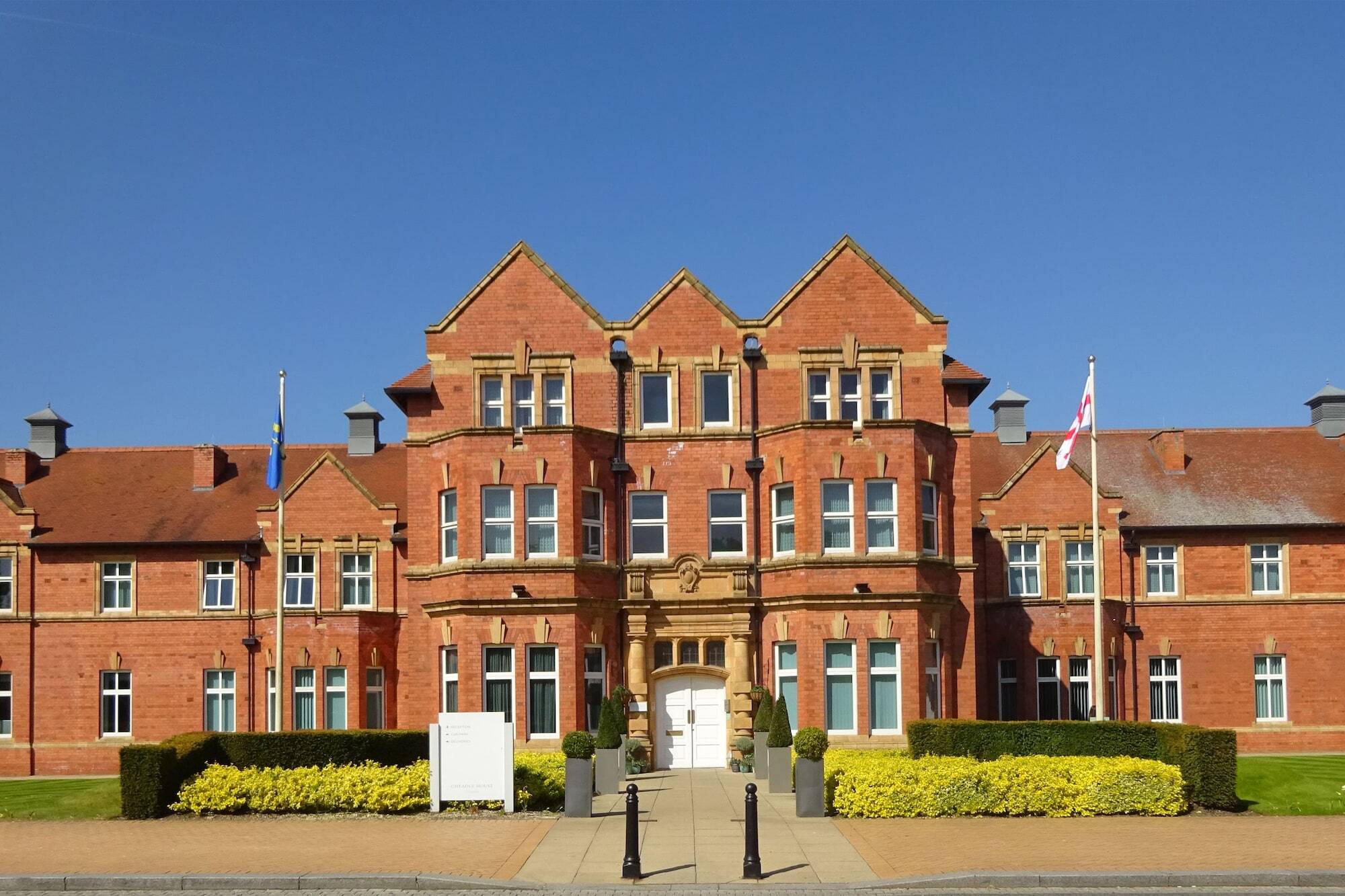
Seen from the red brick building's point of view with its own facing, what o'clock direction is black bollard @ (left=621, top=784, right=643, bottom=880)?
The black bollard is roughly at 12 o'clock from the red brick building.

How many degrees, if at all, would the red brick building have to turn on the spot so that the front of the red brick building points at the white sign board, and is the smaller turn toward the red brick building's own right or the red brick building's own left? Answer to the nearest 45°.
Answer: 0° — it already faces it

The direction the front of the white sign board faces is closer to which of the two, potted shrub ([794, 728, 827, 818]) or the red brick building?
the potted shrub

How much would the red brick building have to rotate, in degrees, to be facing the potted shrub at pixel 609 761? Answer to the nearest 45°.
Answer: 0° — it already faces it

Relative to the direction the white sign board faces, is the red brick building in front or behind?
behind

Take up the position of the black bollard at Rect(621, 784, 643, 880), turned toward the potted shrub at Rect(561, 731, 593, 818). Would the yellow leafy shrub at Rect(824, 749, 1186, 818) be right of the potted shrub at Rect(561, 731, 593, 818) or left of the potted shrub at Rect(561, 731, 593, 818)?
right

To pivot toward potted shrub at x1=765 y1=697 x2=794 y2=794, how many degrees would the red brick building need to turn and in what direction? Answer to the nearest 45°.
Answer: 0° — it already faces it

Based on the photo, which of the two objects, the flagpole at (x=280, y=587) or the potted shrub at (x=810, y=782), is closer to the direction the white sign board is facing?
the potted shrub

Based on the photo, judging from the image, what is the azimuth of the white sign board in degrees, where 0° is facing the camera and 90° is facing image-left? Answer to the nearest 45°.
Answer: approximately 0°

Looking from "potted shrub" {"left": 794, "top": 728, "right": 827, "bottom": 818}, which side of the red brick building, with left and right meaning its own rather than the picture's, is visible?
front

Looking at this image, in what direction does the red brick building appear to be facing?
toward the camera
